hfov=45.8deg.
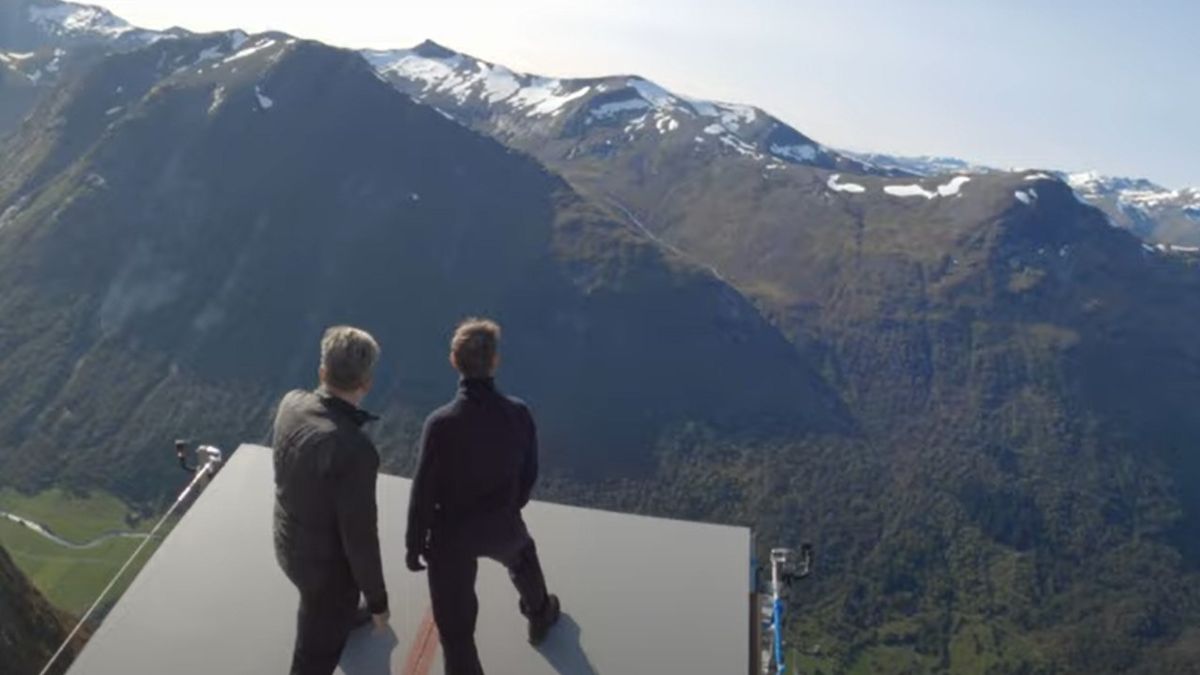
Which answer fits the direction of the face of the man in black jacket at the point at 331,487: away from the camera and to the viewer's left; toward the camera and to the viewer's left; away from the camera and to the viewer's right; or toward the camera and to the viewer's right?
away from the camera and to the viewer's right

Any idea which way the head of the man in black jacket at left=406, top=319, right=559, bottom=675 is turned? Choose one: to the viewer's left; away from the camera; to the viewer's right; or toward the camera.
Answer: away from the camera

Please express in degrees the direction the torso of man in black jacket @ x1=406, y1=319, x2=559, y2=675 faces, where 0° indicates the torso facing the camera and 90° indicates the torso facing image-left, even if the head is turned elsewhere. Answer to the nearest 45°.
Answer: approximately 180°

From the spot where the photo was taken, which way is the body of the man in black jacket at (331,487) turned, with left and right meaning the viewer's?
facing away from the viewer and to the right of the viewer

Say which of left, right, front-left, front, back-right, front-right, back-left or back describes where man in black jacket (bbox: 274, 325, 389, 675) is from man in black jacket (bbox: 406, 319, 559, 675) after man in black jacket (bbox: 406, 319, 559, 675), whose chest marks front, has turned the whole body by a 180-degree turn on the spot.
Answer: front-right
